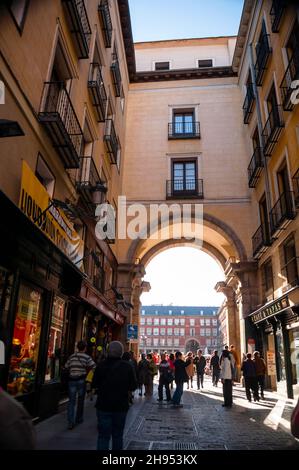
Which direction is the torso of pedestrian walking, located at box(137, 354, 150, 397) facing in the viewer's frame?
away from the camera

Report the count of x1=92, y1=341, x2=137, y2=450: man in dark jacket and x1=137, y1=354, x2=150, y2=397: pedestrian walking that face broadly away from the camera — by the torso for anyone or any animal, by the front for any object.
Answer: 2

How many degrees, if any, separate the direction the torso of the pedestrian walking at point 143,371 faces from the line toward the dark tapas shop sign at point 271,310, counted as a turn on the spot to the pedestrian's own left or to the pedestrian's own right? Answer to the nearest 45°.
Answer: approximately 90° to the pedestrian's own right

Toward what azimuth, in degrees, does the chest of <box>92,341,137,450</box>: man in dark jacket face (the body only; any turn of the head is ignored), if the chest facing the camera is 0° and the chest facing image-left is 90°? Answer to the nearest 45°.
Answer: approximately 180°

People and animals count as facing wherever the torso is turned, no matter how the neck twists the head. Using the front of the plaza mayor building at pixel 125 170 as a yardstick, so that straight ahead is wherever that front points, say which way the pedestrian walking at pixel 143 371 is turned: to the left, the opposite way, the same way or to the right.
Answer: the opposite way

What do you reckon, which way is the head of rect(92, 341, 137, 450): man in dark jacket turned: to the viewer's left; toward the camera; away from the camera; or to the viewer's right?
away from the camera

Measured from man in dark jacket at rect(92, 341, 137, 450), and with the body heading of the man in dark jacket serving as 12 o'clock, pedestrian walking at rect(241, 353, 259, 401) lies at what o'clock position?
The pedestrian walking is roughly at 1 o'clock from the man in dark jacket.

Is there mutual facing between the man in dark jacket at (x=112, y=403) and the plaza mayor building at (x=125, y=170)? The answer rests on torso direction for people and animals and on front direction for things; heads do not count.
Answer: yes
